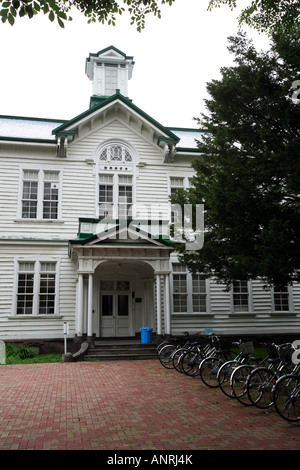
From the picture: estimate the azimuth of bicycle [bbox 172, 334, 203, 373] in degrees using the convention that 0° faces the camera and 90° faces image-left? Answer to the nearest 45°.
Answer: approximately 225°

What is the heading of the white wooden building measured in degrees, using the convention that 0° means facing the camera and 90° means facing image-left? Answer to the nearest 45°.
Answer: approximately 0°

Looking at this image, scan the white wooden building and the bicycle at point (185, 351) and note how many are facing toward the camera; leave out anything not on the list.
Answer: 1
